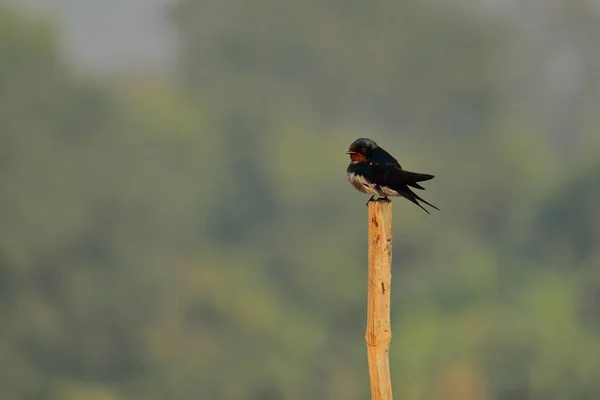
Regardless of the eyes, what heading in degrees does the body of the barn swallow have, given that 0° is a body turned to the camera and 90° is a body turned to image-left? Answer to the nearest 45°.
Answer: approximately 90°
